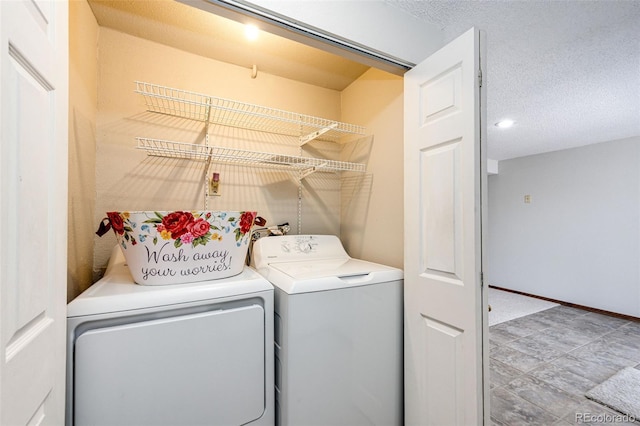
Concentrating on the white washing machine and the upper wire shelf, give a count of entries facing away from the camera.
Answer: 0

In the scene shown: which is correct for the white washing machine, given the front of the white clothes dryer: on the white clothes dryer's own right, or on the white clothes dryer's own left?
on the white clothes dryer's own left

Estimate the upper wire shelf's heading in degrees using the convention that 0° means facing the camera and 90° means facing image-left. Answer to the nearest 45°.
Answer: approximately 315°

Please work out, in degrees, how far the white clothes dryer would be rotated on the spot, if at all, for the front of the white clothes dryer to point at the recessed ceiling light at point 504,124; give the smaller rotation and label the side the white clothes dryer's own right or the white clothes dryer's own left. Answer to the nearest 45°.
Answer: approximately 90° to the white clothes dryer's own left

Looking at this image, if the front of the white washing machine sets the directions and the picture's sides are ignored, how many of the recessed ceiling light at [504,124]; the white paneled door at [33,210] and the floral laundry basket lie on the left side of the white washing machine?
1

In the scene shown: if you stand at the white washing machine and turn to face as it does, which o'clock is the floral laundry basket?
The floral laundry basket is roughly at 4 o'clock from the white washing machine.

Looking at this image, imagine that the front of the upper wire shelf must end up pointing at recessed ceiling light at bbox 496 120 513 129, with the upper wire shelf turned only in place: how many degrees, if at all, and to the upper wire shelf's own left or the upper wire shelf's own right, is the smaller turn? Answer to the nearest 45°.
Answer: approximately 45° to the upper wire shelf's own left

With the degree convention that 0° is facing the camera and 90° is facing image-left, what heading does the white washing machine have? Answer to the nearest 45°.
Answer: approximately 315°
